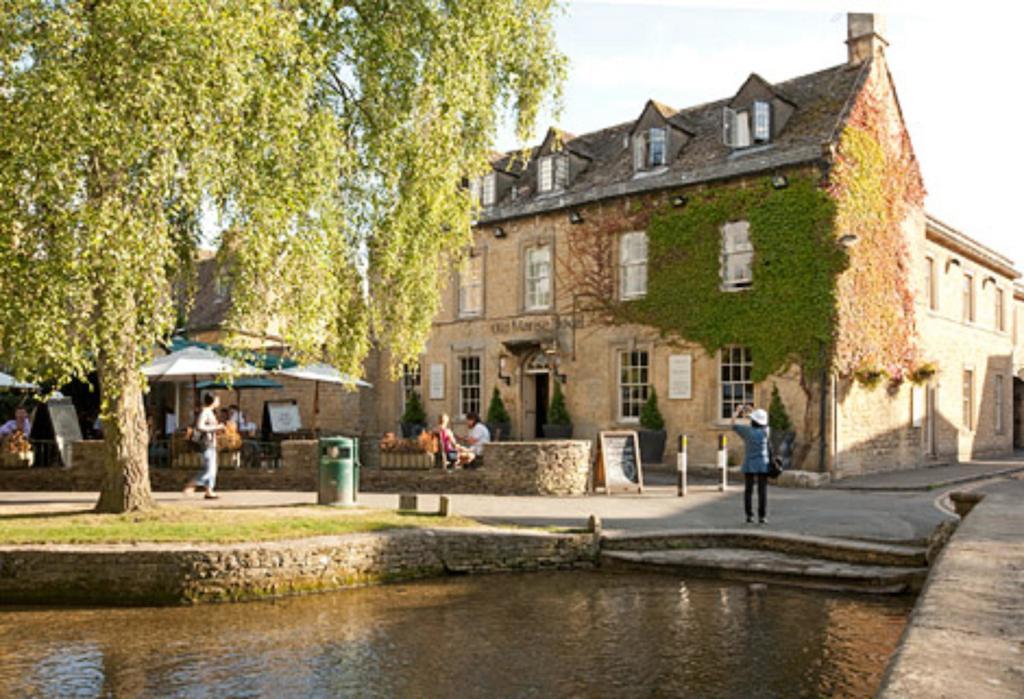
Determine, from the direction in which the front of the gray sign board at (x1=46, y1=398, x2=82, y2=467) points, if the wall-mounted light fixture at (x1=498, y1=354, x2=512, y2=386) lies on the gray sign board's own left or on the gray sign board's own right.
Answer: on the gray sign board's own left

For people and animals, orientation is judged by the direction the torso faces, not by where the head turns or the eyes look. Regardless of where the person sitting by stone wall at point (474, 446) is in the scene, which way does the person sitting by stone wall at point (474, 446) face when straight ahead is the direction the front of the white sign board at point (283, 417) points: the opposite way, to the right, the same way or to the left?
to the right

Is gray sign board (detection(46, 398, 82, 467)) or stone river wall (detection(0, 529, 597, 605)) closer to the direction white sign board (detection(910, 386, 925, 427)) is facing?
the stone river wall

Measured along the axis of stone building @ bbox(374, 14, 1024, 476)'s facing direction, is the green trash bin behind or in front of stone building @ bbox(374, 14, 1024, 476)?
in front

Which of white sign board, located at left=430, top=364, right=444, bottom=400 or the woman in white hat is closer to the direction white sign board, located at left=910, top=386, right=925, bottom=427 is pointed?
the woman in white hat

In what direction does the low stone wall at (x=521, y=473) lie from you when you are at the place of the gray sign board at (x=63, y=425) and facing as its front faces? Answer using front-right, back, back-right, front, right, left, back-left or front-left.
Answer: front-left

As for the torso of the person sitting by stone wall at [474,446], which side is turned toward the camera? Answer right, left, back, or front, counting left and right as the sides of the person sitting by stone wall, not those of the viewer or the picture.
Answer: left

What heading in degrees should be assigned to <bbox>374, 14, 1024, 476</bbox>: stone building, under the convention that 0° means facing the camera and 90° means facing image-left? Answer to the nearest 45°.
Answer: approximately 45°

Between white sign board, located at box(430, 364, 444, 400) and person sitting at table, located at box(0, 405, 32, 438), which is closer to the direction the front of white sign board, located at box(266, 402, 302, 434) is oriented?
the person sitting at table
